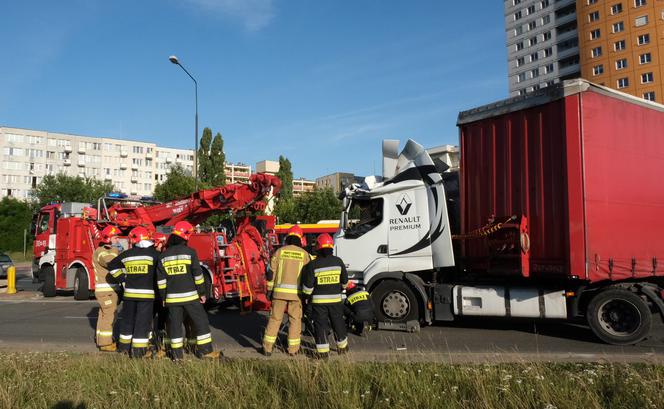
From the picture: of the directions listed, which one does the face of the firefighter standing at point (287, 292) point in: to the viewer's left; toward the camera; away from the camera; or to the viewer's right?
away from the camera

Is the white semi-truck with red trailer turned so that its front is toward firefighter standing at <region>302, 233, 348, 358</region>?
yes

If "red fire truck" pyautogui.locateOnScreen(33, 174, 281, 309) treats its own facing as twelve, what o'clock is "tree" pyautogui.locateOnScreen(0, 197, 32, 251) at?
The tree is roughly at 1 o'clock from the red fire truck.

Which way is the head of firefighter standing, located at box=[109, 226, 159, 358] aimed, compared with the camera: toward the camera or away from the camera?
away from the camera

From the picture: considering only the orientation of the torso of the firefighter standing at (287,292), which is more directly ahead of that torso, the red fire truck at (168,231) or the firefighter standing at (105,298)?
the red fire truck

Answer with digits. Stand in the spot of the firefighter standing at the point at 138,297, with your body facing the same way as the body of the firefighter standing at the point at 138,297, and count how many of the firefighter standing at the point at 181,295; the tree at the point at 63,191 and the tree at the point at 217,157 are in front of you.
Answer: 2

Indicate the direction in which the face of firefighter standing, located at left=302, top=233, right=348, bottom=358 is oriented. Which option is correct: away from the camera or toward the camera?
away from the camera

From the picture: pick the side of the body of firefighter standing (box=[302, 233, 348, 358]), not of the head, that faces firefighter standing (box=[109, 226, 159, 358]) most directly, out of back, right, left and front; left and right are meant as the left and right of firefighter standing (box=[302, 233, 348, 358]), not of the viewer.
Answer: left

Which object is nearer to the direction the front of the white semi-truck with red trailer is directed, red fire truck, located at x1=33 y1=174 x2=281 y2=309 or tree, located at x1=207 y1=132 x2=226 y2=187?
the red fire truck

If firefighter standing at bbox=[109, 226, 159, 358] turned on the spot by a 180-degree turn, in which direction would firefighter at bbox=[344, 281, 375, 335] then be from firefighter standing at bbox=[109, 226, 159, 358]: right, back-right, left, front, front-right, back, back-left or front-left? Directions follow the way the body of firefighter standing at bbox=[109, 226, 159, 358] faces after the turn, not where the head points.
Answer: left

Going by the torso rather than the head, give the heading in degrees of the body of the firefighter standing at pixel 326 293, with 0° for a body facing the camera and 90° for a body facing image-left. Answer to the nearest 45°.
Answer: approximately 180°

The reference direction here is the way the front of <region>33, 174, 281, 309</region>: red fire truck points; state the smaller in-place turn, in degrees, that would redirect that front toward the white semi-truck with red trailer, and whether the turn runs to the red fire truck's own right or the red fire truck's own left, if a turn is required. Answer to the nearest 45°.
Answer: approximately 180°

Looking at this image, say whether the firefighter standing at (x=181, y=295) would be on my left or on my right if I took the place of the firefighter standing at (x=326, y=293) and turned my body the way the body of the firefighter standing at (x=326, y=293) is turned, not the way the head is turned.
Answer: on my left

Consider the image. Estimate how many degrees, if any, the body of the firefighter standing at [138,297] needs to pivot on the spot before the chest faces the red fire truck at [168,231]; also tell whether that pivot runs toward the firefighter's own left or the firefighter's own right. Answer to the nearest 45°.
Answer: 0° — they already face it

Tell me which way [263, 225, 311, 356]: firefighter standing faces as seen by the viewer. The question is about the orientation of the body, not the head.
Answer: away from the camera
